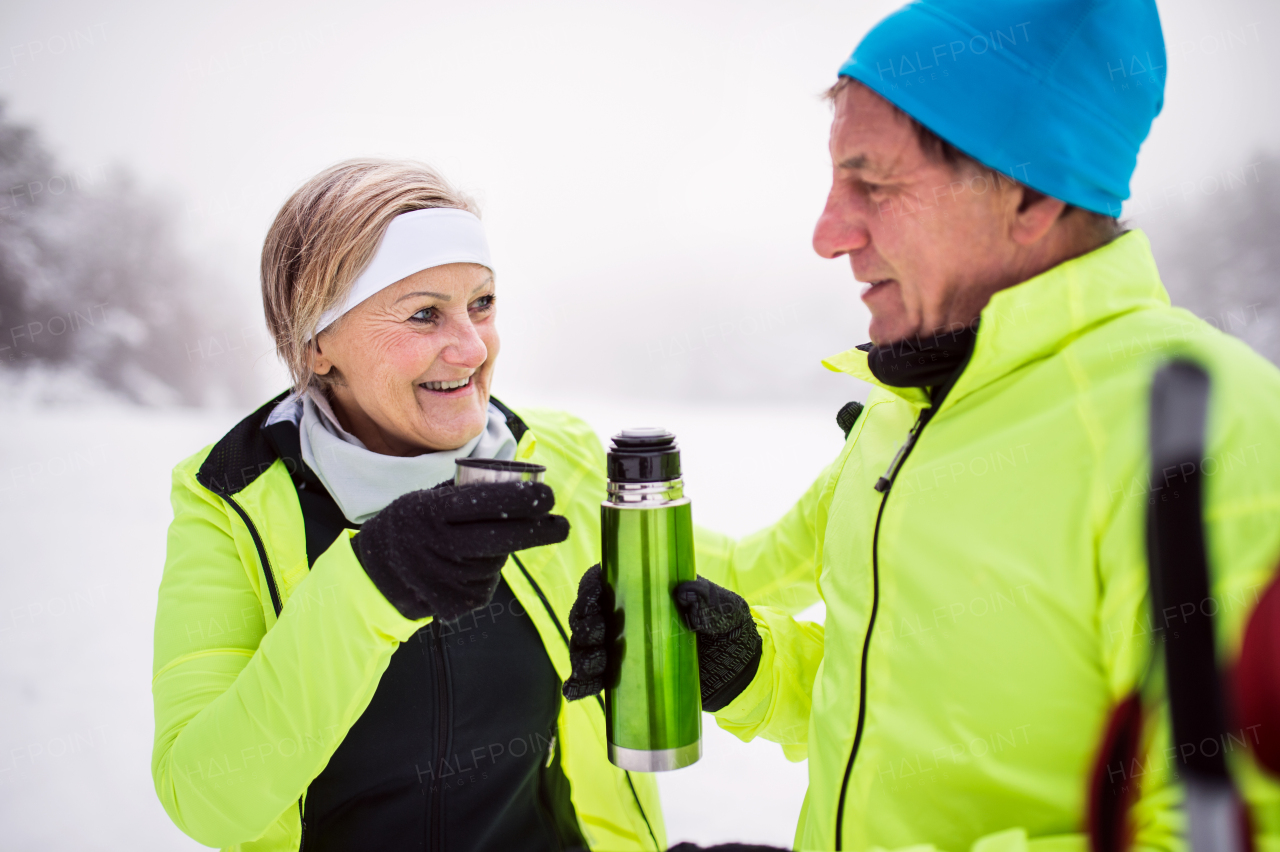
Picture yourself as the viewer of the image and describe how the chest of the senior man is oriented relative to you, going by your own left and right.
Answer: facing the viewer and to the left of the viewer

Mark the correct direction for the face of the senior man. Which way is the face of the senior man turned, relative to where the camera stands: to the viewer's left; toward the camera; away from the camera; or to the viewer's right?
to the viewer's left

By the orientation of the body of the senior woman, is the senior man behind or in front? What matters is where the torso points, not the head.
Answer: in front

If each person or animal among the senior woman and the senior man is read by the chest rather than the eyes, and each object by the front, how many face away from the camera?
0

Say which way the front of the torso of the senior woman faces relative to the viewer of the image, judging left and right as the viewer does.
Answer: facing the viewer and to the right of the viewer
